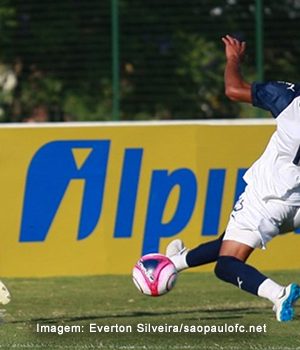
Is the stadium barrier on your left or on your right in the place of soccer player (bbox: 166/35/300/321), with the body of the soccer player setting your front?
on your right

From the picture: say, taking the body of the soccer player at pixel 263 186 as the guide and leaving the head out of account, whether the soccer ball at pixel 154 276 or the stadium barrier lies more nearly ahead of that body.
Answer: the soccer ball

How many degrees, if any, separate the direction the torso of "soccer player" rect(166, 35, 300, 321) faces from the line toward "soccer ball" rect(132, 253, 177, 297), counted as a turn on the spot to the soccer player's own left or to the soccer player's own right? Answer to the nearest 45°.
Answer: approximately 45° to the soccer player's own right

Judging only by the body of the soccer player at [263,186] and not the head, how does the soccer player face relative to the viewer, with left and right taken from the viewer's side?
facing the viewer and to the left of the viewer
